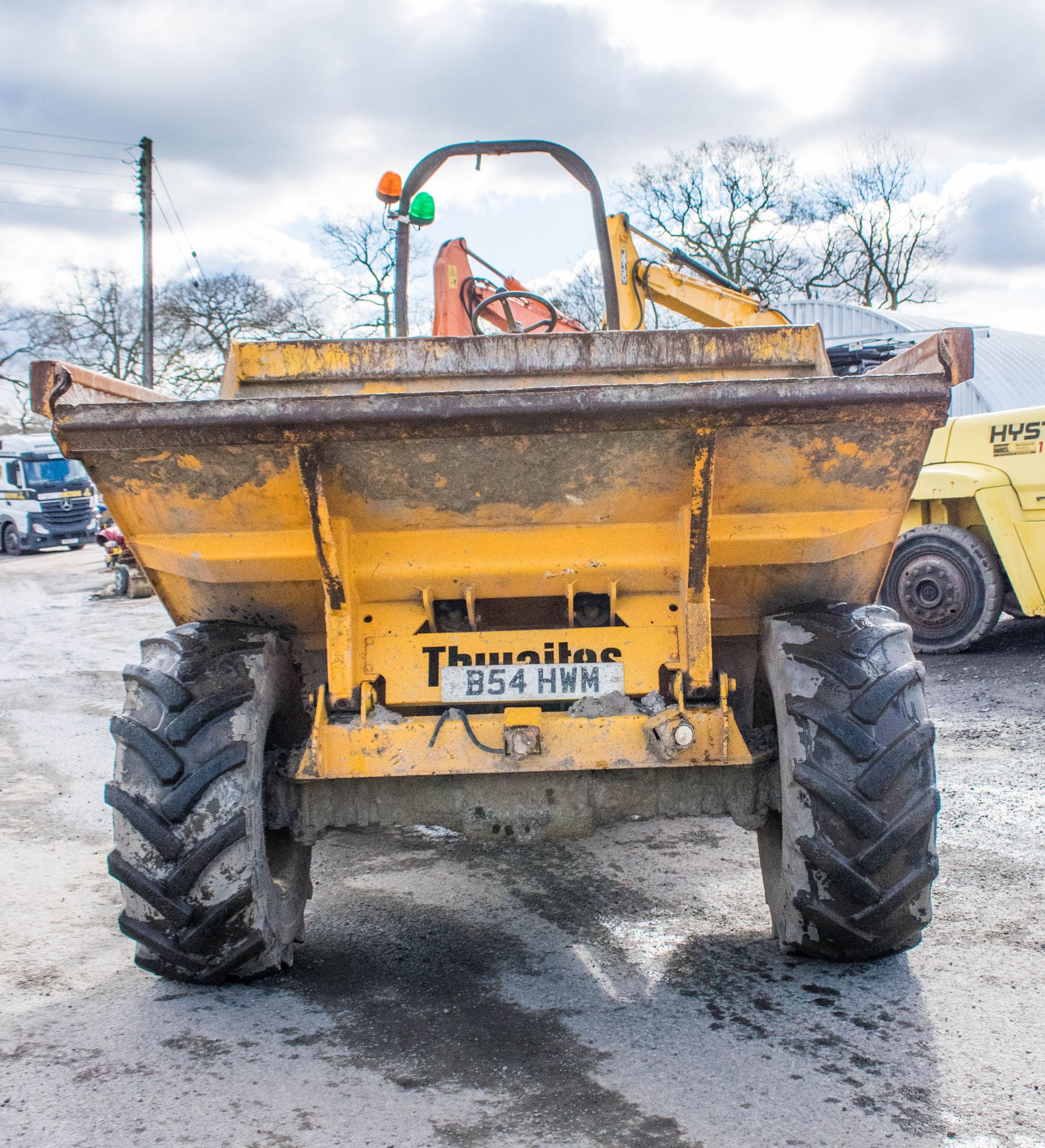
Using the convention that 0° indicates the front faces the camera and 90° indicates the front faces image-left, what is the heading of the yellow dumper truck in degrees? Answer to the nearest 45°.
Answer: approximately 0°

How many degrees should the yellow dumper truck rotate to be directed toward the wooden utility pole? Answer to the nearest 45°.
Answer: approximately 180°
